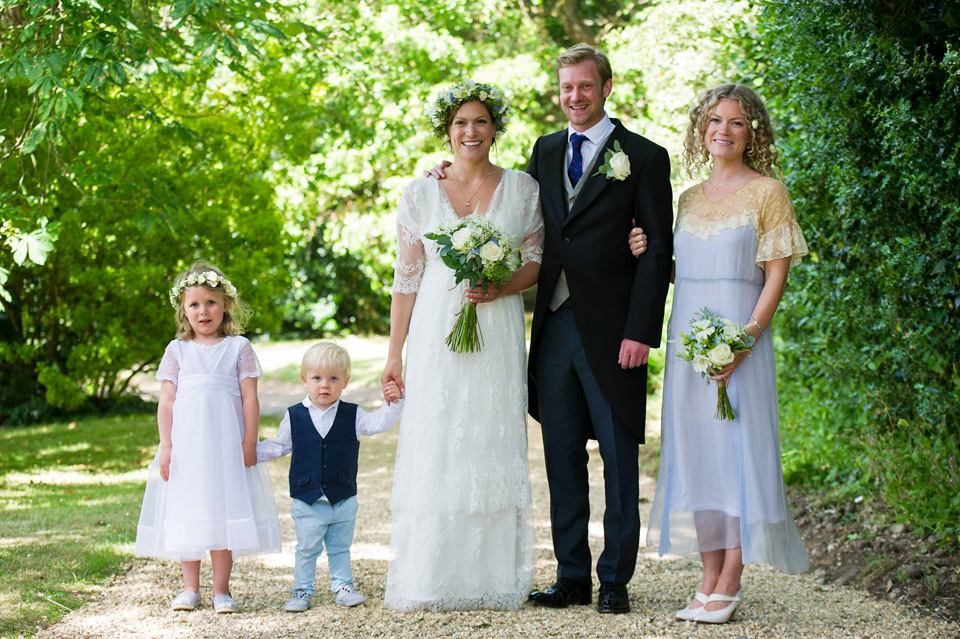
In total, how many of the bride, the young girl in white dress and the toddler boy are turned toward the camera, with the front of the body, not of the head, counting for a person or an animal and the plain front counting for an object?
3

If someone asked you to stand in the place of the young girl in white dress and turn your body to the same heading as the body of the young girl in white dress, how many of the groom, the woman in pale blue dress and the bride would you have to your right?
0

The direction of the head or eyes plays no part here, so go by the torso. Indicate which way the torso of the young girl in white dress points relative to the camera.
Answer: toward the camera

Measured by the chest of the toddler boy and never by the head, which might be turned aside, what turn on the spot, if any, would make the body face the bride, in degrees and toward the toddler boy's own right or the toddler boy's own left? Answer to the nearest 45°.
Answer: approximately 90° to the toddler boy's own left

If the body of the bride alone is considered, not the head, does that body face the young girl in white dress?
no

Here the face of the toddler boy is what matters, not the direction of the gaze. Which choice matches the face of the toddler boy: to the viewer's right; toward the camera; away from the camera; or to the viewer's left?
toward the camera

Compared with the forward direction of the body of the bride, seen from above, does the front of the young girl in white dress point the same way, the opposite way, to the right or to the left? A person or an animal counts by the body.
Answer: the same way

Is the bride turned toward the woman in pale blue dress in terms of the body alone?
no

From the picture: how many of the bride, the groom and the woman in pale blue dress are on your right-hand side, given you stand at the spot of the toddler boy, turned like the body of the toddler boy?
0

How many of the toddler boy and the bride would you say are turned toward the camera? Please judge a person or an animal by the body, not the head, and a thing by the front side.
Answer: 2

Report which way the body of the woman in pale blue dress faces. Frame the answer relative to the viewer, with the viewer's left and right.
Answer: facing the viewer and to the left of the viewer

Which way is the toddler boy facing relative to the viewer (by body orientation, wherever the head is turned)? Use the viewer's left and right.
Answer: facing the viewer
